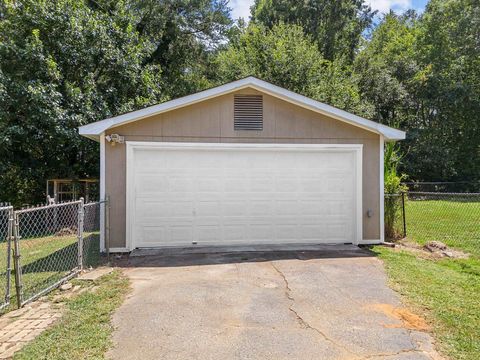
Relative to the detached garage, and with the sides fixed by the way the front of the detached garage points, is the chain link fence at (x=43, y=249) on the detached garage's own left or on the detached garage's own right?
on the detached garage's own right

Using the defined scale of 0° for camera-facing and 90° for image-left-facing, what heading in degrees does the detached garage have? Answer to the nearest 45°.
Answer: approximately 0°

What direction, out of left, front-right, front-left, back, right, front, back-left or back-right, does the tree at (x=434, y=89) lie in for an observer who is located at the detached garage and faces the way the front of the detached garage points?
back-left

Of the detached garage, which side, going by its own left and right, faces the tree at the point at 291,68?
back

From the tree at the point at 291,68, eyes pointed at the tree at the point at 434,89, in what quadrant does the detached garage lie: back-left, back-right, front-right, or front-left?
back-right

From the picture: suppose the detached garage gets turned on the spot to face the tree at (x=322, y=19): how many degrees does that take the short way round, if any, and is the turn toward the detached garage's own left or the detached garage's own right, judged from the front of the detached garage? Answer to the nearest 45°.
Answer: approximately 180°

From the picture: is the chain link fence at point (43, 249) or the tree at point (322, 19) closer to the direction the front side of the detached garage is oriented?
the chain link fence

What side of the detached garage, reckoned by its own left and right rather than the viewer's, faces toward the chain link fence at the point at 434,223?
left
